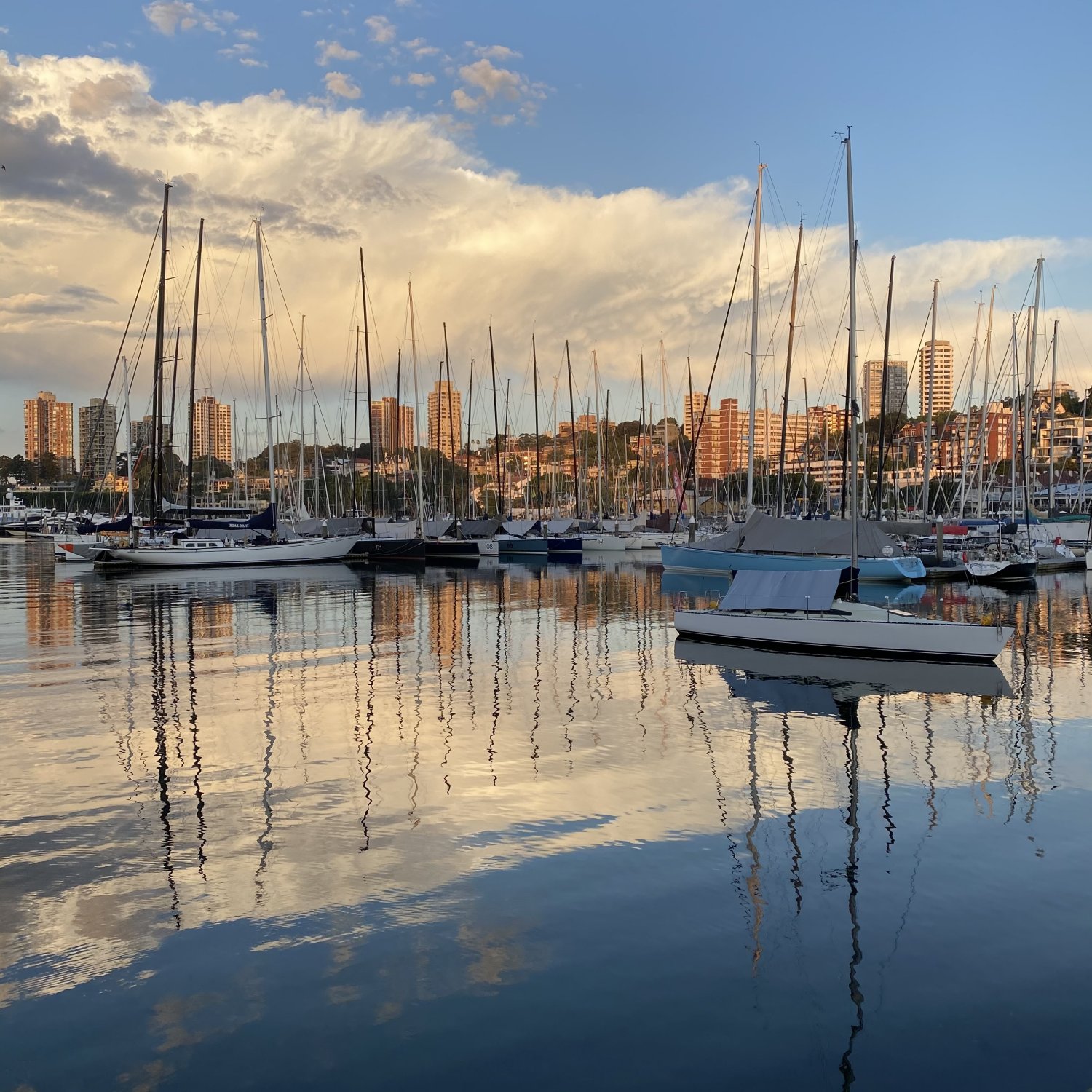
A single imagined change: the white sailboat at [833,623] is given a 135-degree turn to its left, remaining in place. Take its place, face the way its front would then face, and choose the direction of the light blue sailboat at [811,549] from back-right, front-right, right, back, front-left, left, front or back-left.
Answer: front-right

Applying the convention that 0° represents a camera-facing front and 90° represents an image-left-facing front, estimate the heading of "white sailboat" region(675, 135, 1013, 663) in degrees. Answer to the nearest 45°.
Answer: approximately 270°
